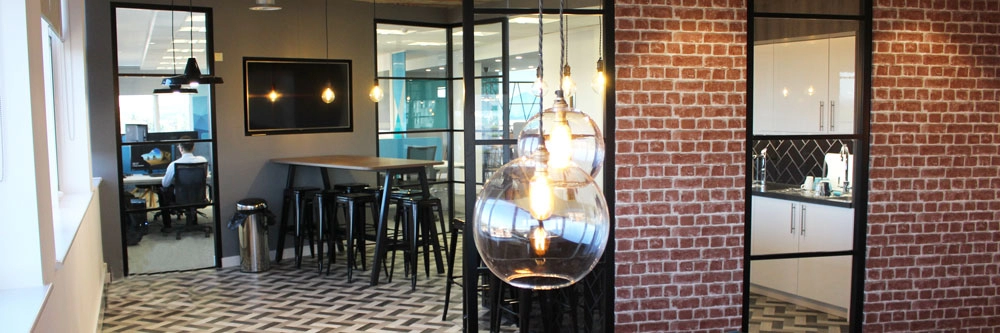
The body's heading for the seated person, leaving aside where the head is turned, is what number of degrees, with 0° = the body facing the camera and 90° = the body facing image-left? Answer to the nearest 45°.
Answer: approximately 135°

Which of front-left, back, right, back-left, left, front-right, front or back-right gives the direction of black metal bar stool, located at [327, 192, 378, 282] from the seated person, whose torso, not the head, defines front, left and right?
back

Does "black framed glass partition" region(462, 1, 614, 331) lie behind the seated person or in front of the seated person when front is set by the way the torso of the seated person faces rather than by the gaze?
behind
